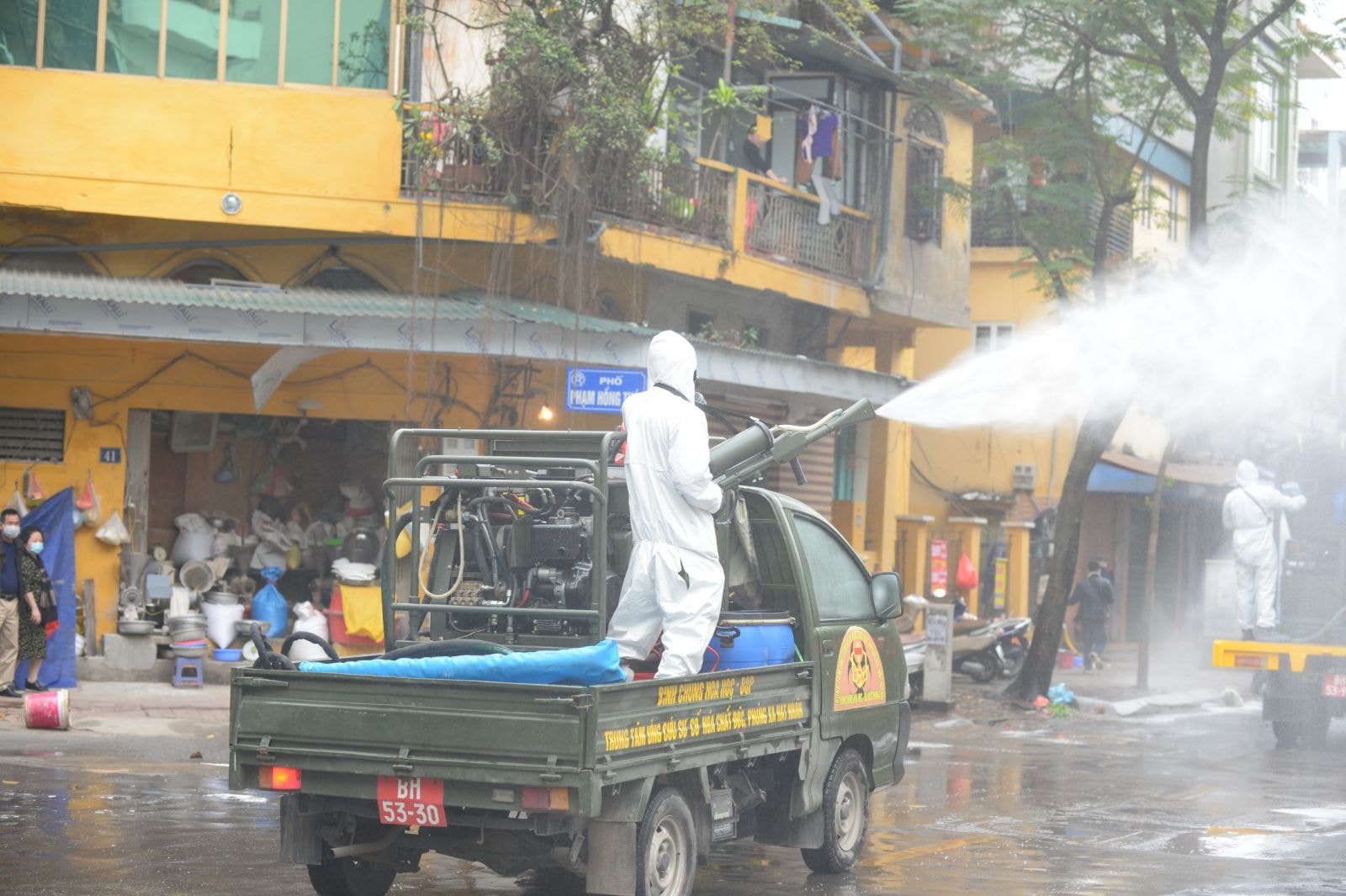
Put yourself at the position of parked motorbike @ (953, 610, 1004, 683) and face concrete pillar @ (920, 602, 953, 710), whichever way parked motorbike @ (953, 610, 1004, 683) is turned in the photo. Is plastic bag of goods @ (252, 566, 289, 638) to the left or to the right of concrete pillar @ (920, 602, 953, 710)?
right

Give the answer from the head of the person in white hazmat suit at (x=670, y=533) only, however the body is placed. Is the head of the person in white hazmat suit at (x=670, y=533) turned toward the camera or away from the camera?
away from the camera

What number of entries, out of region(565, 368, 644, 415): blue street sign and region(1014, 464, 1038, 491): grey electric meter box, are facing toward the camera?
2

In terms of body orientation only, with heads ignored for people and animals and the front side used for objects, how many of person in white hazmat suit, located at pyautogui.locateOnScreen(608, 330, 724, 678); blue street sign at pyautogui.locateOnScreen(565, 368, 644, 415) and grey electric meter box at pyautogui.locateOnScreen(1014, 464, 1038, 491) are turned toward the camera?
2

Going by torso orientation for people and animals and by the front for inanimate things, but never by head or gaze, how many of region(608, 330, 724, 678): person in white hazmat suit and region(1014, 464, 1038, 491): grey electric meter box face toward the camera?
1

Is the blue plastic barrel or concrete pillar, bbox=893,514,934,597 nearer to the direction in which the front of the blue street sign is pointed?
the blue plastic barrel

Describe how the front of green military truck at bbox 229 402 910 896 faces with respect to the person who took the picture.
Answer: facing away from the viewer and to the right of the viewer

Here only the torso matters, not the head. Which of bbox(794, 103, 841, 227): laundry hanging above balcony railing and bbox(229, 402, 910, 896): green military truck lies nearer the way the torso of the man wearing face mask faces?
the green military truck

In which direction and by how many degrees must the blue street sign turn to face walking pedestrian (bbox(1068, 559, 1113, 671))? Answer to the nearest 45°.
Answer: approximately 135° to its left

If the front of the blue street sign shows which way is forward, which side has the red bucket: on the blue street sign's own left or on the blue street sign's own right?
on the blue street sign's own right

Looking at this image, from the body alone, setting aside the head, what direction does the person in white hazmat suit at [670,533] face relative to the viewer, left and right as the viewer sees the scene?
facing away from the viewer and to the right of the viewer

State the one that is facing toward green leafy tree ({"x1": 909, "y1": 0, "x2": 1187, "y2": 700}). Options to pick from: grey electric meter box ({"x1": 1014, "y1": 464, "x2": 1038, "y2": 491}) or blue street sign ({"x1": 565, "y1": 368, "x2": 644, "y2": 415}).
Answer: the grey electric meter box

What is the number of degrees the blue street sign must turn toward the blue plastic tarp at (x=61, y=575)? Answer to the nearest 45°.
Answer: approximately 90° to its right
